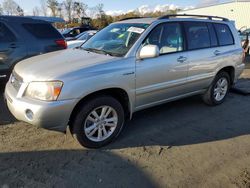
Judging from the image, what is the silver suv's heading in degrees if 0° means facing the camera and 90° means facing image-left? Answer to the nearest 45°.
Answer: approximately 45°

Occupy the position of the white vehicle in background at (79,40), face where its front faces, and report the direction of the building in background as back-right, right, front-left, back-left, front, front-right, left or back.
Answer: back

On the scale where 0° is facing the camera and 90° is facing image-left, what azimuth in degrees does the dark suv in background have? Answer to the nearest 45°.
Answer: approximately 90°

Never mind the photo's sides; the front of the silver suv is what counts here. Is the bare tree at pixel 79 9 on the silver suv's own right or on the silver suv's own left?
on the silver suv's own right

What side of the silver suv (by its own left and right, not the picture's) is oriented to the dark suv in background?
right

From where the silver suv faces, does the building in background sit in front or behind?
behind
